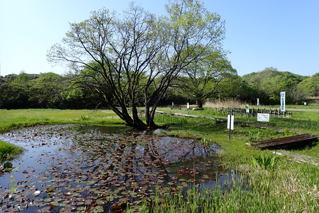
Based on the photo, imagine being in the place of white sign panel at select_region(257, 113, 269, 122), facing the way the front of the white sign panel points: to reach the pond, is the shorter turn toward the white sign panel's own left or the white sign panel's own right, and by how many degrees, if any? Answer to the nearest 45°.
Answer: approximately 45° to the white sign panel's own right

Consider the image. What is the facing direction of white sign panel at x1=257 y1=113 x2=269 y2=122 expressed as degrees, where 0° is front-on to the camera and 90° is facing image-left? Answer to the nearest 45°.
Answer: approximately 0°

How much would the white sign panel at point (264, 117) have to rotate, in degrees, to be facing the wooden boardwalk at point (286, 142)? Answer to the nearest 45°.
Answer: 0° — it already faces it
